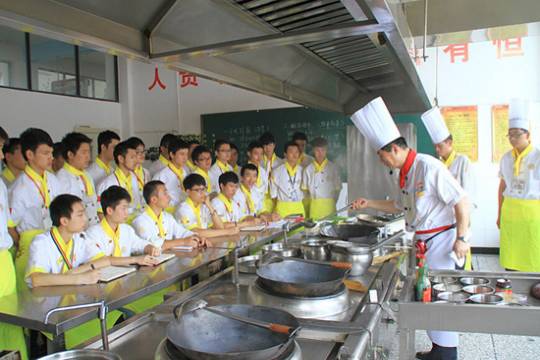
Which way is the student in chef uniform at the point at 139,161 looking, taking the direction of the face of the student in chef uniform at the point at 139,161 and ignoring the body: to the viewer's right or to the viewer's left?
to the viewer's right

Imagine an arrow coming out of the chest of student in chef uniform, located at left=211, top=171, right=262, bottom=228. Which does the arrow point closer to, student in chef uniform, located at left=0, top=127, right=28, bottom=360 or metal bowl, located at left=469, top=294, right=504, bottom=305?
the metal bowl

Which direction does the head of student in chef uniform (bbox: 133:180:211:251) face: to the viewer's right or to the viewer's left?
to the viewer's right

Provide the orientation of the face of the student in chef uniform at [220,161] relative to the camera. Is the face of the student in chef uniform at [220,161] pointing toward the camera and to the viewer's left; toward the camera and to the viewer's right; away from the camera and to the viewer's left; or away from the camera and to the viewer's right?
toward the camera and to the viewer's right

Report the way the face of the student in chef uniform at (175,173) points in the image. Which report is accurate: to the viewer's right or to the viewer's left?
to the viewer's right

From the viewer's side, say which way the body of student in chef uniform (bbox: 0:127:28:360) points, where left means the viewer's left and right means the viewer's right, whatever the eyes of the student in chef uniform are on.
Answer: facing to the right of the viewer

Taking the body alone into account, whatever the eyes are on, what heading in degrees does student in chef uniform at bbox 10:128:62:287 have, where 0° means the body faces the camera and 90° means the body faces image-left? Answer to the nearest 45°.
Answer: approximately 315°

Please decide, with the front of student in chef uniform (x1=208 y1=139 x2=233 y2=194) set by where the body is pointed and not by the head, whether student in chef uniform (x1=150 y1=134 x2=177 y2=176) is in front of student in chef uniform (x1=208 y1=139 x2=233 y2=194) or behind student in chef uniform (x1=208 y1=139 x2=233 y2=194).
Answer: behind

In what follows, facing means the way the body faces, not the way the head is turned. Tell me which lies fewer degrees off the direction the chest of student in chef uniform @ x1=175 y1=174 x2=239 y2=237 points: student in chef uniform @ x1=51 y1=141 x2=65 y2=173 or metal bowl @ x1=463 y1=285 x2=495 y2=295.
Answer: the metal bowl

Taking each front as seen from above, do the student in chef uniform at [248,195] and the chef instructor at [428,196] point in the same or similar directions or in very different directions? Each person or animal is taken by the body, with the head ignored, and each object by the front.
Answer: very different directions

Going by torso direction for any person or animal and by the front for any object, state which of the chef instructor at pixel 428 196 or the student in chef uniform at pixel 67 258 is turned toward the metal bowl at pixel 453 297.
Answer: the student in chef uniform

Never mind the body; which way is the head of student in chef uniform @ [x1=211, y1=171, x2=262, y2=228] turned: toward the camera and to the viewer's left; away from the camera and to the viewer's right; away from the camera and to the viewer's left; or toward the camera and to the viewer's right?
toward the camera and to the viewer's right

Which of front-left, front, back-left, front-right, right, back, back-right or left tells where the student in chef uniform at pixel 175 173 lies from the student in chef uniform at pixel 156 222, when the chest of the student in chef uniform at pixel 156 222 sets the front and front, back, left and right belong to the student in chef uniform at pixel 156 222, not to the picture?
back-left

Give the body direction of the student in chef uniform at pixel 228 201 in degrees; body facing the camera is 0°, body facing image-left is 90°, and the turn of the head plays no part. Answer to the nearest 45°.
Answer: approximately 315°
